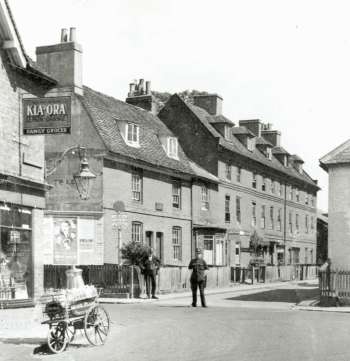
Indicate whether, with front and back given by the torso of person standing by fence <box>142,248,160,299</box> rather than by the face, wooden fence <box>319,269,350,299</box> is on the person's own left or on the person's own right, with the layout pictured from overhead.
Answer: on the person's own left

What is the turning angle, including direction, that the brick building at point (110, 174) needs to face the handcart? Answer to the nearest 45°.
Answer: approximately 45° to its right

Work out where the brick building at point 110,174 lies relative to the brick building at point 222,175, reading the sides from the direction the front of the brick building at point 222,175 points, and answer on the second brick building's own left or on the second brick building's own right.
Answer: on the second brick building's own right

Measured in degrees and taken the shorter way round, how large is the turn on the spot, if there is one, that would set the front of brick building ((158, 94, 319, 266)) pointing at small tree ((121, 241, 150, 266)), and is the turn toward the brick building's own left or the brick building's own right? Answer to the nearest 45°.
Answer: approximately 45° to the brick building's own right
